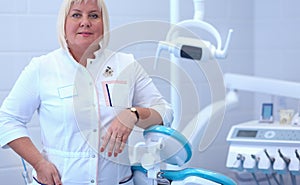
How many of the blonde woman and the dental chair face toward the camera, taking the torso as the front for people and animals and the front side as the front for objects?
1

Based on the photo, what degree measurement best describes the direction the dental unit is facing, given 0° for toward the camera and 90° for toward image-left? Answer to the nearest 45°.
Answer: approximately 0°

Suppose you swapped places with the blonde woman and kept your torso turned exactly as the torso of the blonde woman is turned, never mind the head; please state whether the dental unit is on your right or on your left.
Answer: on your left

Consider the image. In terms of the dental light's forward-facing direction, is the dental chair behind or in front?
in front

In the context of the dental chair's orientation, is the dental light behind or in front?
in front
